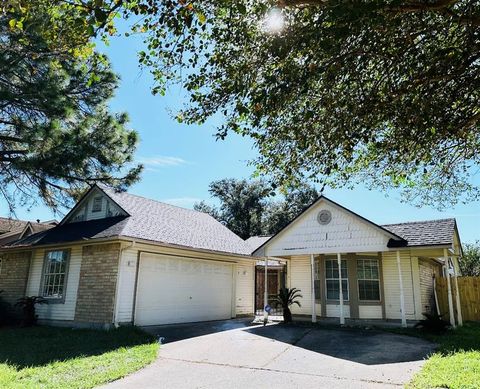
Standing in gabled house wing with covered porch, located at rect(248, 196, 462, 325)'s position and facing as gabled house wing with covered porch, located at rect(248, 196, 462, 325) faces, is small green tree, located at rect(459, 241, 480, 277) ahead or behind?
behind

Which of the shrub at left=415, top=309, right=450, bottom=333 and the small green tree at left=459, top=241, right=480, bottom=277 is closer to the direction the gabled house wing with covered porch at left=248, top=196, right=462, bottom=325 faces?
the shrub

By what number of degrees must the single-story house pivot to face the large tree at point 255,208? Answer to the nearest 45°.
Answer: approximately 180°

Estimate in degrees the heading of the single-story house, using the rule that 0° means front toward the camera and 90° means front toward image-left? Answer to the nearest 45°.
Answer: approximately 0°

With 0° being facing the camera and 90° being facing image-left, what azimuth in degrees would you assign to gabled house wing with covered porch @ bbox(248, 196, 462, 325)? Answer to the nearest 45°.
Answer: approximately 0°

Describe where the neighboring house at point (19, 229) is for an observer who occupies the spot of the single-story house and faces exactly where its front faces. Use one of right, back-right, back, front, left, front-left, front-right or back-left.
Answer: back-right

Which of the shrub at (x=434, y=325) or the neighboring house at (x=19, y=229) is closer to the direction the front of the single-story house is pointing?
the shrub

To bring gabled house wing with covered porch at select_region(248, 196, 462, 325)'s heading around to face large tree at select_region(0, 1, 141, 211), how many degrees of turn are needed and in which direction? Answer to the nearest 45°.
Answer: approximately 45° to its right

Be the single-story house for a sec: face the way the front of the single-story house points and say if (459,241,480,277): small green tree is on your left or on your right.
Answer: on your left
